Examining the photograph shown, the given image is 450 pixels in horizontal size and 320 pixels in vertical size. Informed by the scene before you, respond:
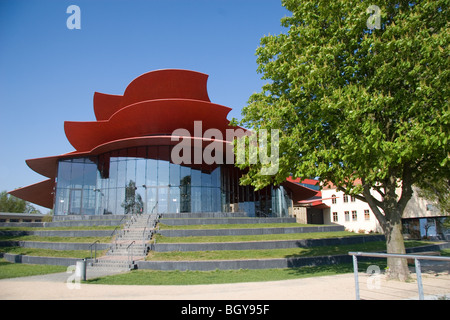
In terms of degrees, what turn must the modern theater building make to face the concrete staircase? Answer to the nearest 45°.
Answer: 0° — it already faces it

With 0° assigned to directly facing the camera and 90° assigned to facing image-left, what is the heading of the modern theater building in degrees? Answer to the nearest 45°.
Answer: approximately 0°

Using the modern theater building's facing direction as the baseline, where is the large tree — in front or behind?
in front

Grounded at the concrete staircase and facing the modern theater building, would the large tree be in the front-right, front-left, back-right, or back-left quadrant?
back-right
